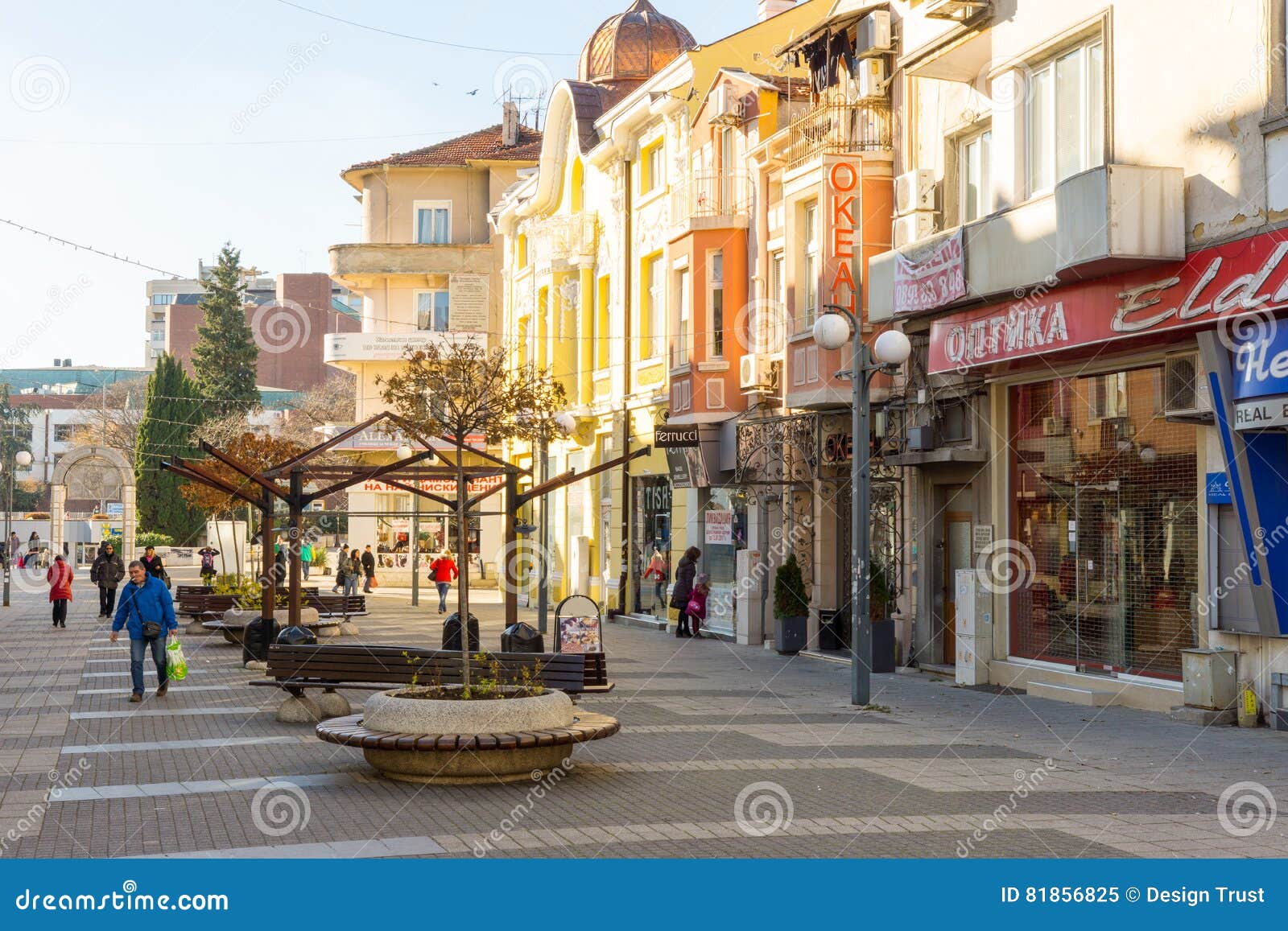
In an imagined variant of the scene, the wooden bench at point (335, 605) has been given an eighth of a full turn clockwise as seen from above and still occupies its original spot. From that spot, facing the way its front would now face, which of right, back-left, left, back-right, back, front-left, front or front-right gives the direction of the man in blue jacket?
front-left

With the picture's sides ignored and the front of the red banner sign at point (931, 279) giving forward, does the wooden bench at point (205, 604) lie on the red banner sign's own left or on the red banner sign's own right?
on the red banner sign's own right

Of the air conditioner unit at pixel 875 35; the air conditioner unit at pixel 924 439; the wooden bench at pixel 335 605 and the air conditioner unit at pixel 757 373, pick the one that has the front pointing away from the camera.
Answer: the wooden bench

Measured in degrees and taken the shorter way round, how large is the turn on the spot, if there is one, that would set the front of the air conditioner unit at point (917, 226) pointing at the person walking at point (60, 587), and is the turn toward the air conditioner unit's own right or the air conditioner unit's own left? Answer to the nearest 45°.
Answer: approximately 90° to the air conditioner unit's own right

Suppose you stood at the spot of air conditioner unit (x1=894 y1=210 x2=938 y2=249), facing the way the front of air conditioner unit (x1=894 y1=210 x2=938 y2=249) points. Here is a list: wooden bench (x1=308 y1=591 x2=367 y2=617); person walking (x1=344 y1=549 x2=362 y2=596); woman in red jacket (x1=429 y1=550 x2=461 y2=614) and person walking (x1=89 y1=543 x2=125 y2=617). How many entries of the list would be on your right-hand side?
4

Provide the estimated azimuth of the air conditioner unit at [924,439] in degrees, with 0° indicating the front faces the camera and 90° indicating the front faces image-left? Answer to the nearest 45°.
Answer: approximately 45°

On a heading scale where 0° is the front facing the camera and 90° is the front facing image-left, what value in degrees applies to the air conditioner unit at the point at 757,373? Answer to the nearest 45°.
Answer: approximately 45°

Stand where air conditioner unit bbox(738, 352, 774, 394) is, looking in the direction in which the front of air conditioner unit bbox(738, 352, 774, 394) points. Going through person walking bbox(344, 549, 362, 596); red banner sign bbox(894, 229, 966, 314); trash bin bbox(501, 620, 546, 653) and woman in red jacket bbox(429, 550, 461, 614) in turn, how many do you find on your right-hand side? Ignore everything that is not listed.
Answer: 2

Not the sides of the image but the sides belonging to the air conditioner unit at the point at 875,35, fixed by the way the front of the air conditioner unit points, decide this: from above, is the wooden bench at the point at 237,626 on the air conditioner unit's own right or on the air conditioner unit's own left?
on the air conditioner unit's own right

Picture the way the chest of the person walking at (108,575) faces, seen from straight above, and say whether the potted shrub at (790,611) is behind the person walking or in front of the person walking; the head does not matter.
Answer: in front

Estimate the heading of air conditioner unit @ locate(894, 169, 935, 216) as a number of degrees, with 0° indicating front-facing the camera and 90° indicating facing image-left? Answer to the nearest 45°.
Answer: approximately 45°

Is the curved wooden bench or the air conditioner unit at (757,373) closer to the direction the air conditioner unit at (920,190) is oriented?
the curved wooden bench
